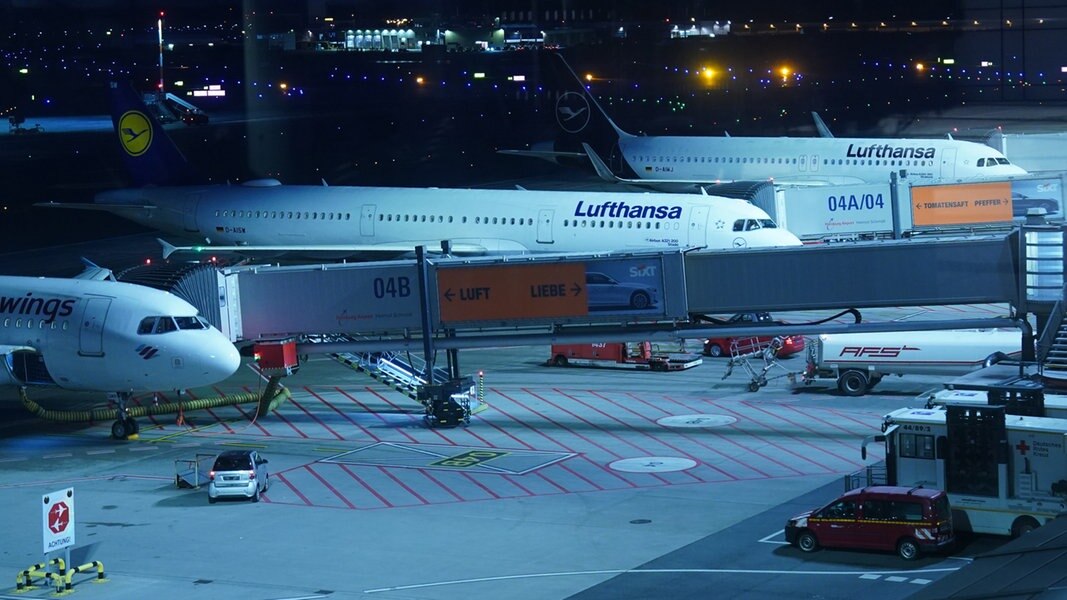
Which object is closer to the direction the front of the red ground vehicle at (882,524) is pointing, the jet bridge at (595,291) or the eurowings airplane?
the eurowings airplane

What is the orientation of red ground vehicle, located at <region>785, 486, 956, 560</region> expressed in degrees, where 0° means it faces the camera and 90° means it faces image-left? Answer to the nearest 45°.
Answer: approximately 90°

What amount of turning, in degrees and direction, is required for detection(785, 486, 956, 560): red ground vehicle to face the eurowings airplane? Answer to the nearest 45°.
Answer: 0° — it already faces it
